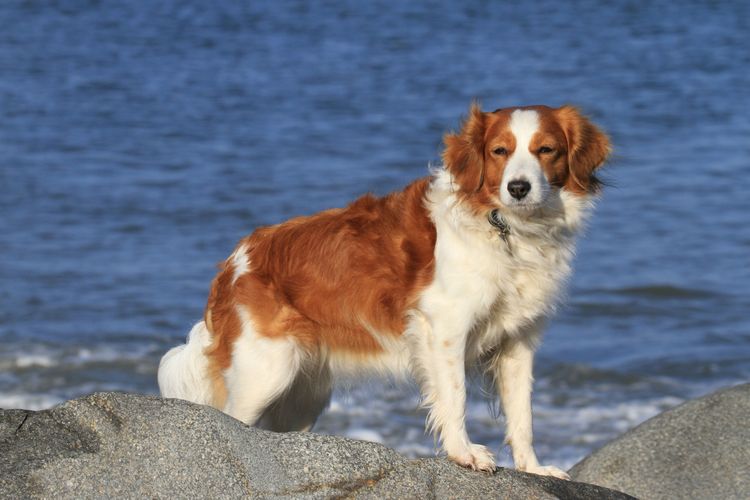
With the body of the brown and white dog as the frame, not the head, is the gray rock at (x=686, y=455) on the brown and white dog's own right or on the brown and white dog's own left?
on the brown and white dog's own left

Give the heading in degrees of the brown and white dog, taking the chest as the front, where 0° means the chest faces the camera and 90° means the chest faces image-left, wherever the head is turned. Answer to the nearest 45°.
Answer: approximately 315°
